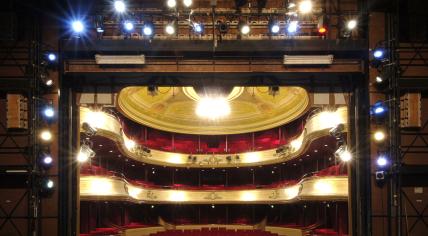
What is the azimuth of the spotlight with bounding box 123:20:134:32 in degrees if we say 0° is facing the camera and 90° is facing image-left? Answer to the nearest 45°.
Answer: approximately 0°

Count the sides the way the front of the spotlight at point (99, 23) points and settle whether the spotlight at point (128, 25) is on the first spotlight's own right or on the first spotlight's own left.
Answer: on the first spotlight's own left

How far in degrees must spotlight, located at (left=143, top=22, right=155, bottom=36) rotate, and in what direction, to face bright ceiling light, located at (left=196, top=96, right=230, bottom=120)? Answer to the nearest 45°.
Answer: approximately 180°

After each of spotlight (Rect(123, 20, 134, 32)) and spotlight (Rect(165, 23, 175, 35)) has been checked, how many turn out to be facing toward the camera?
2

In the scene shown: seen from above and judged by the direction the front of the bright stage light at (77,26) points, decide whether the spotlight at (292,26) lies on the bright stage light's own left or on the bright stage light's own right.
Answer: on the bright stage light's own left

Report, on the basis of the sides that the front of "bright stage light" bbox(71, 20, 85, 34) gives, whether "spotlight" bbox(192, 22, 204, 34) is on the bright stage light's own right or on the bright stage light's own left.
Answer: on the bright stage light's own left
